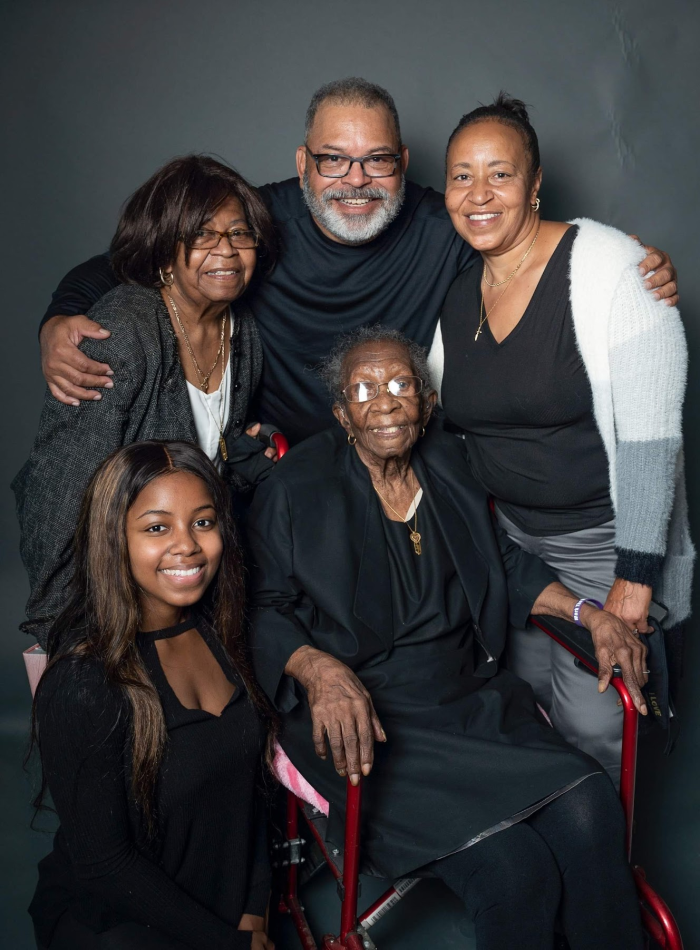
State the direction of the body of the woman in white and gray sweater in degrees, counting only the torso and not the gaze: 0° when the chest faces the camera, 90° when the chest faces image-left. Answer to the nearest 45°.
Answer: approximately 45°

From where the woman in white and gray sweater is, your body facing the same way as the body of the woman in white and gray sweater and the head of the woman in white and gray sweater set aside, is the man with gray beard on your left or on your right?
on your right

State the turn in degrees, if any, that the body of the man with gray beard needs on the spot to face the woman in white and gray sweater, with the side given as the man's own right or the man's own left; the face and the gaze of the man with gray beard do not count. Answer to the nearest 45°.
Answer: approximately 45° to the man's own left

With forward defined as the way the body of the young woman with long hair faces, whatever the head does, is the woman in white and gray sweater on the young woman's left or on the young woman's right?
on the young woman's left
